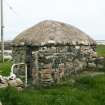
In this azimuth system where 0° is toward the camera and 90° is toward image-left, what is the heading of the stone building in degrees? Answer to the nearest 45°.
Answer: approximately 45°
